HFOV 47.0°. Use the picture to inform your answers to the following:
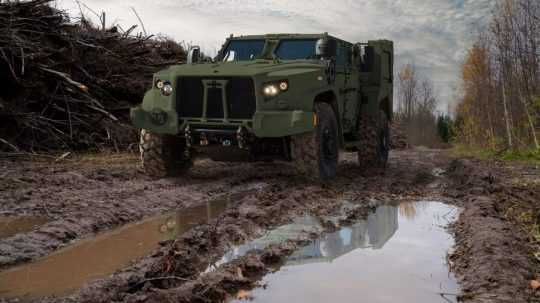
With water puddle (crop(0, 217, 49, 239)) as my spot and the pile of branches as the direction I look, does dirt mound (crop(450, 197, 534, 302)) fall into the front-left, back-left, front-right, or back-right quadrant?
back-right

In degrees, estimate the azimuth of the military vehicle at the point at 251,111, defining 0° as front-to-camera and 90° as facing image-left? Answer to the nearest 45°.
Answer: approximately 45°

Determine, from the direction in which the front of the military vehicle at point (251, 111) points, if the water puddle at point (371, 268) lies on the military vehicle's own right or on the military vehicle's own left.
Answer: on the military vehicle's own left

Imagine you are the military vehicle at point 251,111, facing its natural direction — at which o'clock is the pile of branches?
The pile of branches is roughly at 3 o'clock from the military vehicle.

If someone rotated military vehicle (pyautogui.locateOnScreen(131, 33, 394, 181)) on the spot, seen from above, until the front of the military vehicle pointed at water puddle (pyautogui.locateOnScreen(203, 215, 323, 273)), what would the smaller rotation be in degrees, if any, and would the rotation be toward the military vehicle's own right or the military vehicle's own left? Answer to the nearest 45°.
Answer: approximately 45° to the military vehicle's own left

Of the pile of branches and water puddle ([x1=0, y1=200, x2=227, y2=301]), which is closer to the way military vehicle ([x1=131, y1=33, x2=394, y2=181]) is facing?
the water puddle

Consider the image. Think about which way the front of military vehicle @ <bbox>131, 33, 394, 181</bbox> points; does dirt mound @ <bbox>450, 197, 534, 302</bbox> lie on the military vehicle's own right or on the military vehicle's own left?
on the military vehicle's own left
